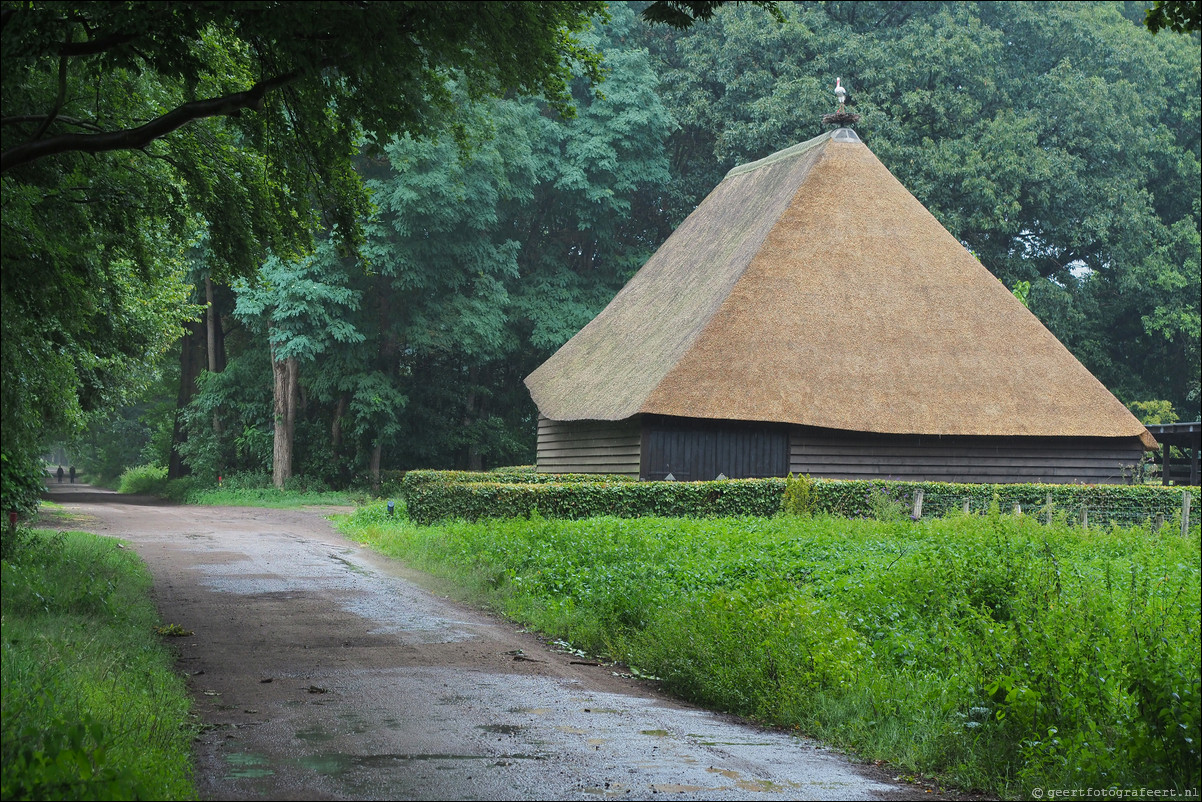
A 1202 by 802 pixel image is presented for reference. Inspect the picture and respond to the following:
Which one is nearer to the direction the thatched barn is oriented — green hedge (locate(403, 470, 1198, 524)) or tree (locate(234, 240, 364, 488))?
the green hedge

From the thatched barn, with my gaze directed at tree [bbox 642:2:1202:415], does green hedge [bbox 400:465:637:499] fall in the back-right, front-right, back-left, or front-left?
back-left

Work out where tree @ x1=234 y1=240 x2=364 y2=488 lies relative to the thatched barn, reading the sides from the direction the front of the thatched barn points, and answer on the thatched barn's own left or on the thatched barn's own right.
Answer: on the thatched barn's own right

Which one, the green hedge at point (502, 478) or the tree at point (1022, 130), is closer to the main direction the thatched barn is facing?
the green hedge

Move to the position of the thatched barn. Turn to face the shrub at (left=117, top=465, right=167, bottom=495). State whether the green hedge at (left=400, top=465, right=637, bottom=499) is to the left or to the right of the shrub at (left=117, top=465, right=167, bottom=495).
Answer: left

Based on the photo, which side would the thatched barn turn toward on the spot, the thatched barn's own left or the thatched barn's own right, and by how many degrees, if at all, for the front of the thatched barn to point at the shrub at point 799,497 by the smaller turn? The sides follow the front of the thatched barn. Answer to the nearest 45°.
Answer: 0° — it already faces it

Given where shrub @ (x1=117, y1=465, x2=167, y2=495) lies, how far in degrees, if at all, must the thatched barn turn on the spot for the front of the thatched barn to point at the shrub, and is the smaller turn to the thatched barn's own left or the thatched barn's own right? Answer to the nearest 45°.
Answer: approximately 135° to the thatched barn's own right

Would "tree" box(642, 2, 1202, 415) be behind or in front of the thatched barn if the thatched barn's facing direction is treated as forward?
behind

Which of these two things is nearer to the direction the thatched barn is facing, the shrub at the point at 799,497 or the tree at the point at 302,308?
the shrub

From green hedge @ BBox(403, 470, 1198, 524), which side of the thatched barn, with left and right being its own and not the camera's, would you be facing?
front

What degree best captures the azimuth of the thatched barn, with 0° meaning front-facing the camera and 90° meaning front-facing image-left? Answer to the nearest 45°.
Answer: approximately 0°
